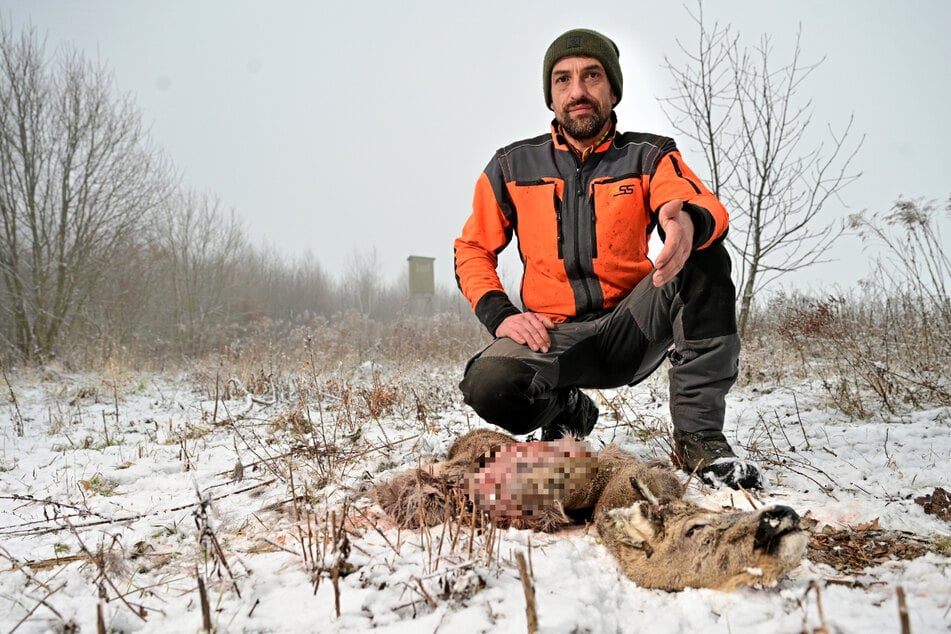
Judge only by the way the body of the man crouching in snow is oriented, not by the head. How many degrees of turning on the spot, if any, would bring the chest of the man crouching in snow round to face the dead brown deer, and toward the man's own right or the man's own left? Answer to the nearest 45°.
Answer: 0° — they already face it

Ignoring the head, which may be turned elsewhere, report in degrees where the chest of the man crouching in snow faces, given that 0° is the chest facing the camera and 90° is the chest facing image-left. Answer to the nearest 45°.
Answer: approximately 0°
